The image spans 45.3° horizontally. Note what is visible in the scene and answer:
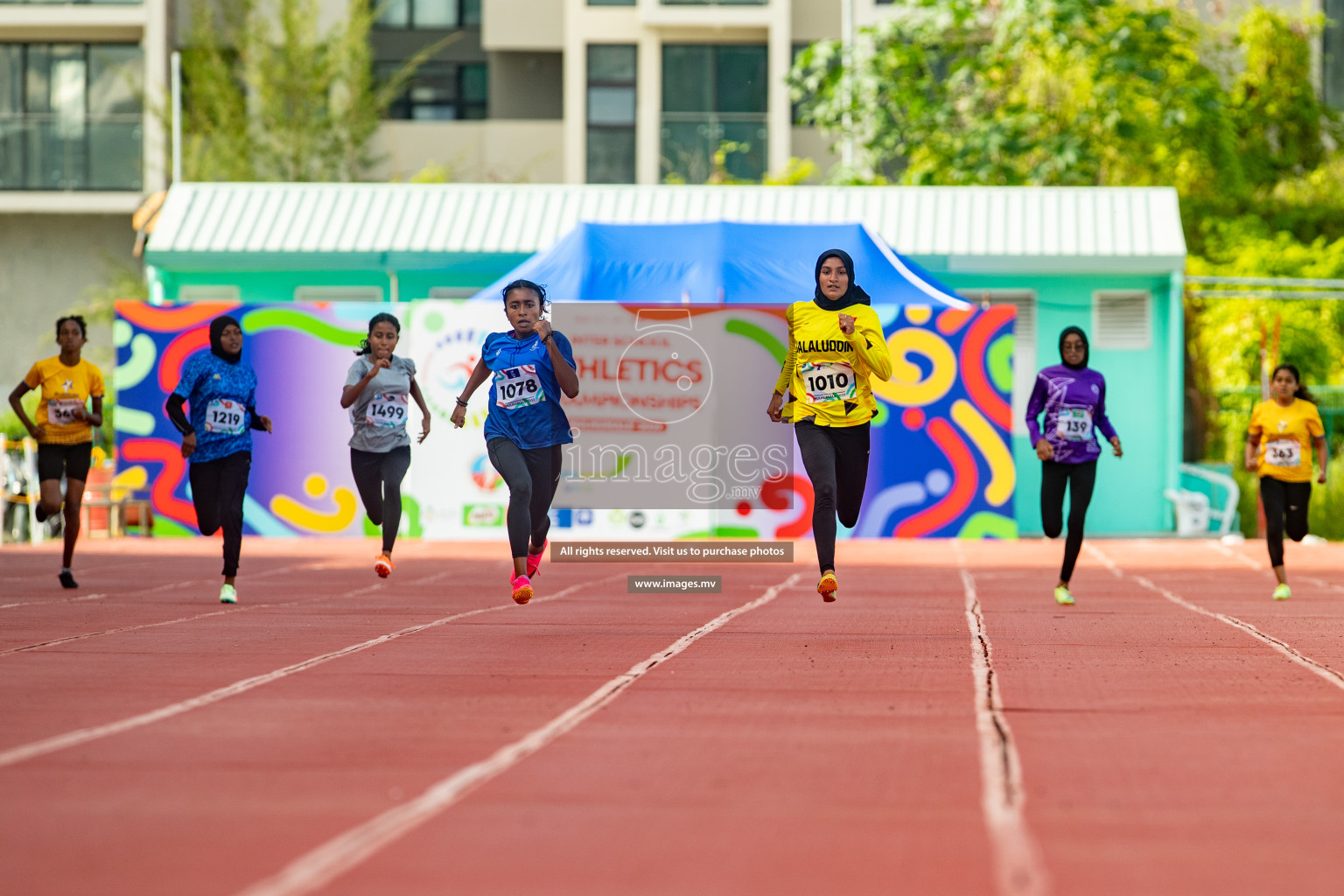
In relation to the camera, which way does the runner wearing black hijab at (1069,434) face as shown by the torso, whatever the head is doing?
toward the camera

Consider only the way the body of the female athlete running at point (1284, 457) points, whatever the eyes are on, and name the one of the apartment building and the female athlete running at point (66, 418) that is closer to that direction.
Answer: the female athlete running

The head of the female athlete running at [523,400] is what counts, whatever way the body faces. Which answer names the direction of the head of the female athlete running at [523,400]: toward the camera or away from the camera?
toward the camera

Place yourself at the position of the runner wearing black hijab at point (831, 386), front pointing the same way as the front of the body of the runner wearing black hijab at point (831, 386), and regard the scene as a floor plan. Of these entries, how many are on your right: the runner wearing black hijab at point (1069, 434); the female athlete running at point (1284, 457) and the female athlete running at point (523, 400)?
1

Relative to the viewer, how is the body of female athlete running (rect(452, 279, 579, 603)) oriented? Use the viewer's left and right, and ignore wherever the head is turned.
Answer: facing the viewer

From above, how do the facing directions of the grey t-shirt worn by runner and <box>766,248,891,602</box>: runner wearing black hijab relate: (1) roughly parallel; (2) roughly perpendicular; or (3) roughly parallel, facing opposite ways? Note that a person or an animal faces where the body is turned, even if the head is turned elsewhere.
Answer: roughly parallel

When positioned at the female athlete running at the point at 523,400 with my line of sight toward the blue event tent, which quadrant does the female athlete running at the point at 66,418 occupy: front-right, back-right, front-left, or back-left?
front-left

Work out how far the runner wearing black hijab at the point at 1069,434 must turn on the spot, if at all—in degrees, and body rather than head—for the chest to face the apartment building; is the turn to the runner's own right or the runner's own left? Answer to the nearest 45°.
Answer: approximately 135° to the runner's own right

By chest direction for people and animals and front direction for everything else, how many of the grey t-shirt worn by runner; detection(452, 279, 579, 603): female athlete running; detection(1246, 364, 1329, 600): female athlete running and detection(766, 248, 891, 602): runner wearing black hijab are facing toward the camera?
4

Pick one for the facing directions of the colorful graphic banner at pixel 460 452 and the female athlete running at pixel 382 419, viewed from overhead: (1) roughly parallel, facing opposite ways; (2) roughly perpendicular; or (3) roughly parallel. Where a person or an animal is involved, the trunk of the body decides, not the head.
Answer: roughly parallel

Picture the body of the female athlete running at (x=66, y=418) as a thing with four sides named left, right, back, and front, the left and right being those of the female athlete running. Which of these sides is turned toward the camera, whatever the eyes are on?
front

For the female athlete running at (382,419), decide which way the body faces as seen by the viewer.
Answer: toward the camera

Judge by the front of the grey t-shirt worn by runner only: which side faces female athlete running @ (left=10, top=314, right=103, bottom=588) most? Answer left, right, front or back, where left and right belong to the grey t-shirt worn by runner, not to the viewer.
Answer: right

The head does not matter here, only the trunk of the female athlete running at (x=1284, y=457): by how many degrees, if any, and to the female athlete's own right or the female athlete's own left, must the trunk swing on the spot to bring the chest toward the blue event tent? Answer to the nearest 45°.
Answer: approximately 135° to the female athlete's own right
